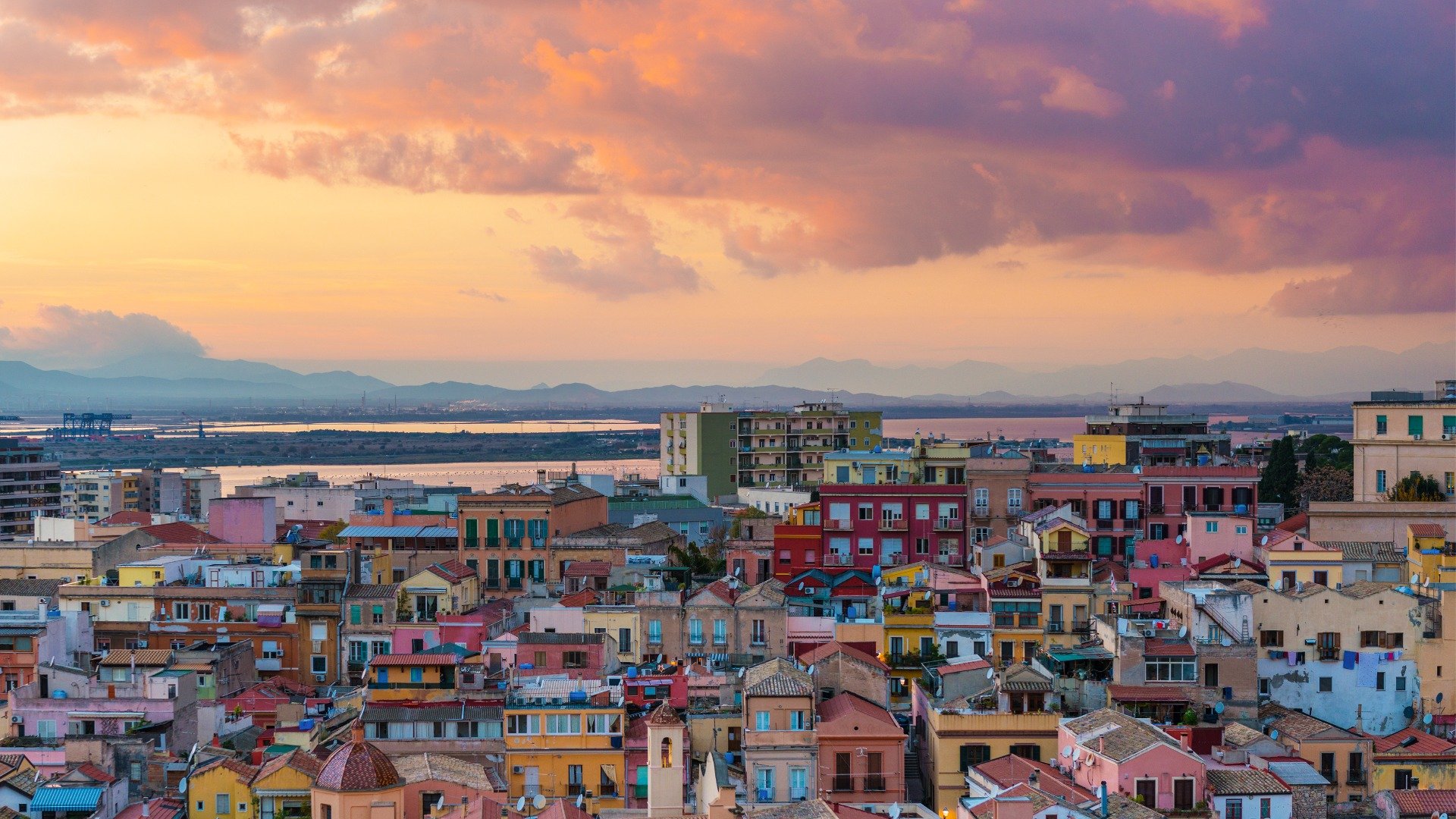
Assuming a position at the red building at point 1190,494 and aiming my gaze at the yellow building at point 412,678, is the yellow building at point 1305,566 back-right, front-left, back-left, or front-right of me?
front-left

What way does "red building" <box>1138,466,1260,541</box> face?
toward the camera

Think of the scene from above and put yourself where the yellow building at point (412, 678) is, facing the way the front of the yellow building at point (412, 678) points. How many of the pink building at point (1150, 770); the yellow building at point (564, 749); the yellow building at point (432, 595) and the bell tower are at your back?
1

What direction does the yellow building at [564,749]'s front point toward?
toward the camera

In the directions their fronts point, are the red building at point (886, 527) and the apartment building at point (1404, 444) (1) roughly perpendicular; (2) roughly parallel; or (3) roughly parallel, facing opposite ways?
roughly parallel

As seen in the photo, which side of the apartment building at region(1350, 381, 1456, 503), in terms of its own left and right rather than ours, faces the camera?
front

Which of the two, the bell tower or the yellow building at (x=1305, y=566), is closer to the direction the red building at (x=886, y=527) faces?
the bell tower

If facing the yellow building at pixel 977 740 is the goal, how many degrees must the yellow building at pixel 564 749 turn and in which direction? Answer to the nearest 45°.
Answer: approximately 90° to its left

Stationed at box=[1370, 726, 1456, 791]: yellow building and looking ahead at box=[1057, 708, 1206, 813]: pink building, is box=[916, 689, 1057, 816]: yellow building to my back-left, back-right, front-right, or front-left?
front-right

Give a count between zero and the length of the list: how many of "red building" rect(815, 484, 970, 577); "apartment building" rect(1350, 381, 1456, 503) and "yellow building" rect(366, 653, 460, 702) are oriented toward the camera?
3

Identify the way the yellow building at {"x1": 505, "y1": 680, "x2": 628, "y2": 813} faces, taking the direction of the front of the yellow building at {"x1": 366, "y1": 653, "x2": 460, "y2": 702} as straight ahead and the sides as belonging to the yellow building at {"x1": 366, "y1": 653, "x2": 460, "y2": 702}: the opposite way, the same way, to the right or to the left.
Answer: the same way

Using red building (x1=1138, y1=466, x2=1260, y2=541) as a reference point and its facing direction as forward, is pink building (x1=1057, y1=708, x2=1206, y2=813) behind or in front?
in front

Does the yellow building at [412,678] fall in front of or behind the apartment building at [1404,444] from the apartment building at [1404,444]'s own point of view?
in front

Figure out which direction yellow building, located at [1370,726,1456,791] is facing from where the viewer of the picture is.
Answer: facing the viewer

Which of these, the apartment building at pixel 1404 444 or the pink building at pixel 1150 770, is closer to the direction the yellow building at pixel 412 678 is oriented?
the pink building

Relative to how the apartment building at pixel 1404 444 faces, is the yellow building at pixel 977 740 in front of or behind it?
in front
